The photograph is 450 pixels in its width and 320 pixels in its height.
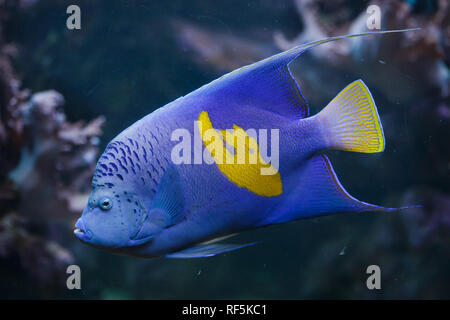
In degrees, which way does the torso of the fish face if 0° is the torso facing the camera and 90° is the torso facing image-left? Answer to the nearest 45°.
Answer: approximately 90°

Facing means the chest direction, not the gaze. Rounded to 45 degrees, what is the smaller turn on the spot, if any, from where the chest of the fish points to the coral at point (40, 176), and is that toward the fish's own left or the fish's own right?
approximately 45° to the fish's own right
